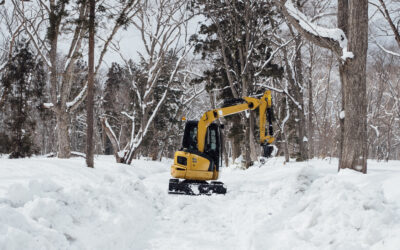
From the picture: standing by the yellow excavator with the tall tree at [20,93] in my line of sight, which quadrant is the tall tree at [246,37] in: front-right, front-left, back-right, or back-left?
front-right

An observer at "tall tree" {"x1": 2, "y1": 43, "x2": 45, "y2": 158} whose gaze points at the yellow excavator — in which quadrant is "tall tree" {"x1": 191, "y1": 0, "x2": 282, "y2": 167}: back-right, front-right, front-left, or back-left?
front-left

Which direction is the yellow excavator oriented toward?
to the viewer's right

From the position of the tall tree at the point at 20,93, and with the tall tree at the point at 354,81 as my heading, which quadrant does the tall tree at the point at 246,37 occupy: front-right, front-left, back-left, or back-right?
front-left

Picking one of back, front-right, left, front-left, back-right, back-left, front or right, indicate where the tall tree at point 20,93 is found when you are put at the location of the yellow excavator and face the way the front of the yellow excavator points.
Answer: back-left

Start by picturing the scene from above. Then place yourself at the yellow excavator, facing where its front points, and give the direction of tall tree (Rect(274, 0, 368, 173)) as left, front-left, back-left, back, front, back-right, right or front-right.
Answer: front-right

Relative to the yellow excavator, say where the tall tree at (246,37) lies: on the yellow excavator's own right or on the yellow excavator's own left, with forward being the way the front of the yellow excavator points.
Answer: on the yellow excavator's own left
